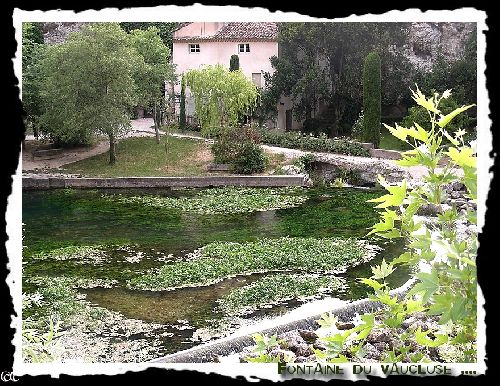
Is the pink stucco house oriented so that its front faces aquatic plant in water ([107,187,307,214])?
yes

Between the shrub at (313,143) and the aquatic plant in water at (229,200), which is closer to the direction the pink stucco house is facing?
the aquatic plant in water

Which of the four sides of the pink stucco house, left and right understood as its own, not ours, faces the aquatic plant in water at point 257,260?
front

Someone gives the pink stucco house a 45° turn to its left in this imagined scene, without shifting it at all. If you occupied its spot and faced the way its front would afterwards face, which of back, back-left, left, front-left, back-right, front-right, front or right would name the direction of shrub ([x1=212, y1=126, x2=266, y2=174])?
front-right

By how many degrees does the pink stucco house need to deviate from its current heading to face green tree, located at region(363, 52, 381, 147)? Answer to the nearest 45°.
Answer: approximately 45° to its left

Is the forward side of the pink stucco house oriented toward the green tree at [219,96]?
yes

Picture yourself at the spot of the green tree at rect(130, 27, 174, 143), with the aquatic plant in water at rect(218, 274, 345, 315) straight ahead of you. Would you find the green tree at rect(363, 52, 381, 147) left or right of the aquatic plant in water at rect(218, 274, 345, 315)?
left

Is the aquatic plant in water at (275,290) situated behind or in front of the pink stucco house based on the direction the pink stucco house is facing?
in front

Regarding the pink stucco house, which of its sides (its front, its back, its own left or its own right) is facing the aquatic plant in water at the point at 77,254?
front

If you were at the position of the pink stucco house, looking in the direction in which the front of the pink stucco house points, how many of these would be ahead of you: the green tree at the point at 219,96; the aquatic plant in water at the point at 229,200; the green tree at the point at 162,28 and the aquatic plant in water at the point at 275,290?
3

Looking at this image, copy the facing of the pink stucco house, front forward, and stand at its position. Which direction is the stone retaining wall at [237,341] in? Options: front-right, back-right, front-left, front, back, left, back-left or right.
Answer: front

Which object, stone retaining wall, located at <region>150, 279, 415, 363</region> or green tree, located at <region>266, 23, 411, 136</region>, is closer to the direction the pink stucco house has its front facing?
the stone retaining wall

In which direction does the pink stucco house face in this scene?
toward the camera

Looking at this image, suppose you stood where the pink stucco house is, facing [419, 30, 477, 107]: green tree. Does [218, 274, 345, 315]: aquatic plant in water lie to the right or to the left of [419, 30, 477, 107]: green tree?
right

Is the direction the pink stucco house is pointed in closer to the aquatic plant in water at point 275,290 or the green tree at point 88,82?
the aquatic plant in water
